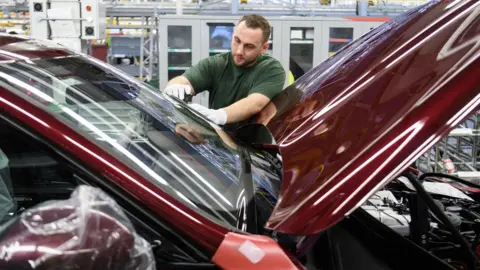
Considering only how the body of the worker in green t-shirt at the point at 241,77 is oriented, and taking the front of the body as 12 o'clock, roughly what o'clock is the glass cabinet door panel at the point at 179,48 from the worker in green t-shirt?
The glass cabinet door panel is roughly at 4 o'clock from the worker in green t-shirt.

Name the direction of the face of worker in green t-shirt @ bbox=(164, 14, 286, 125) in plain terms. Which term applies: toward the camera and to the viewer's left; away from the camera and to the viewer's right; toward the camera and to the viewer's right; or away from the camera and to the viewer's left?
toward the camera and to the viewer's left

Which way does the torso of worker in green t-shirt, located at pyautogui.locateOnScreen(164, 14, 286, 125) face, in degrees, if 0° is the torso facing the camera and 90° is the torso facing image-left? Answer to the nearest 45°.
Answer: approximately 45°
